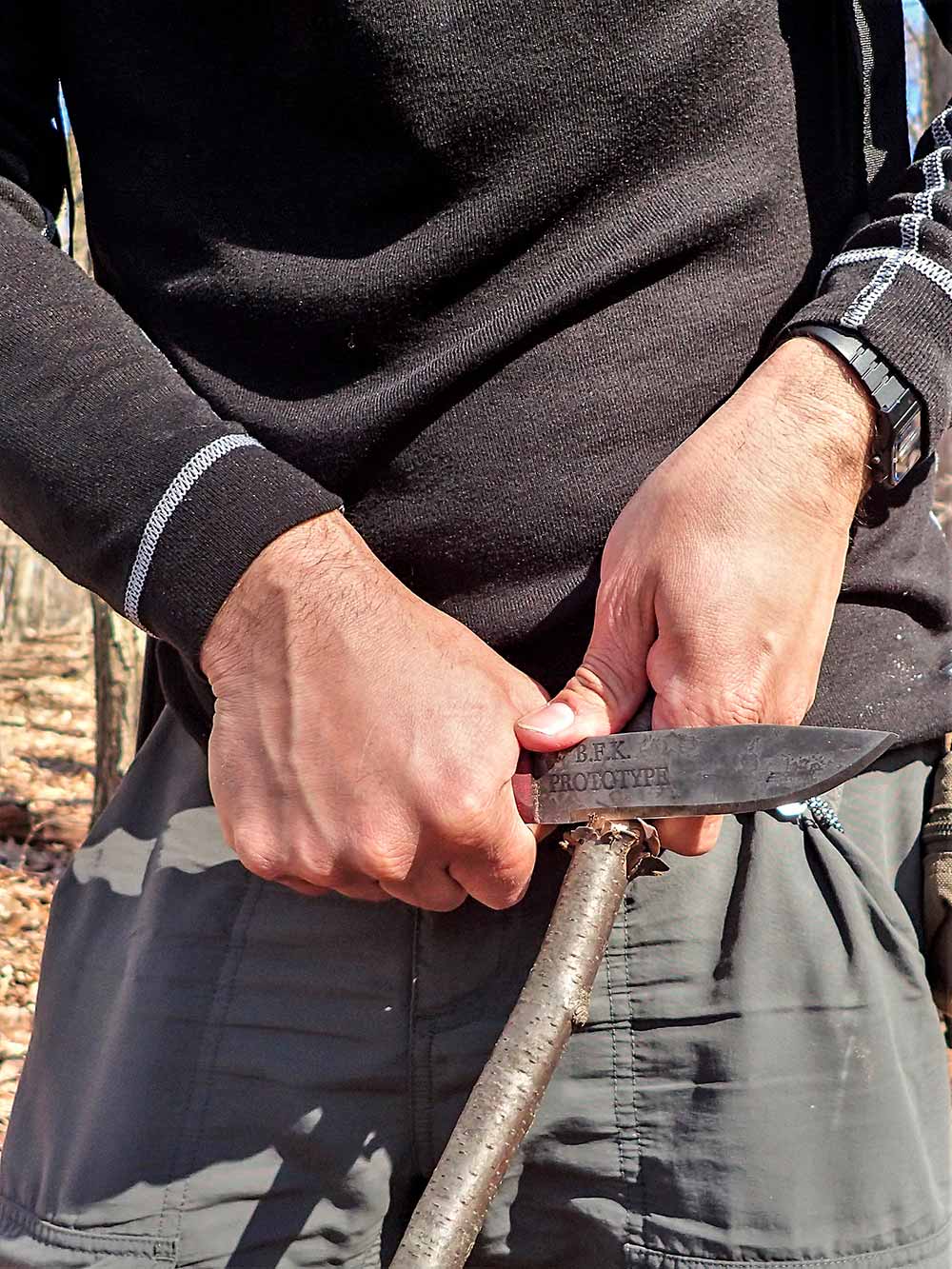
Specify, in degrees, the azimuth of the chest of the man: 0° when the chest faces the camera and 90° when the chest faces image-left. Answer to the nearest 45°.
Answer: approximately 0°

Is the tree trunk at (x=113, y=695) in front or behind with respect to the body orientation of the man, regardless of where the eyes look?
behind

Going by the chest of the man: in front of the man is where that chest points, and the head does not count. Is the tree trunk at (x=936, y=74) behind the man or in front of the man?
behind
